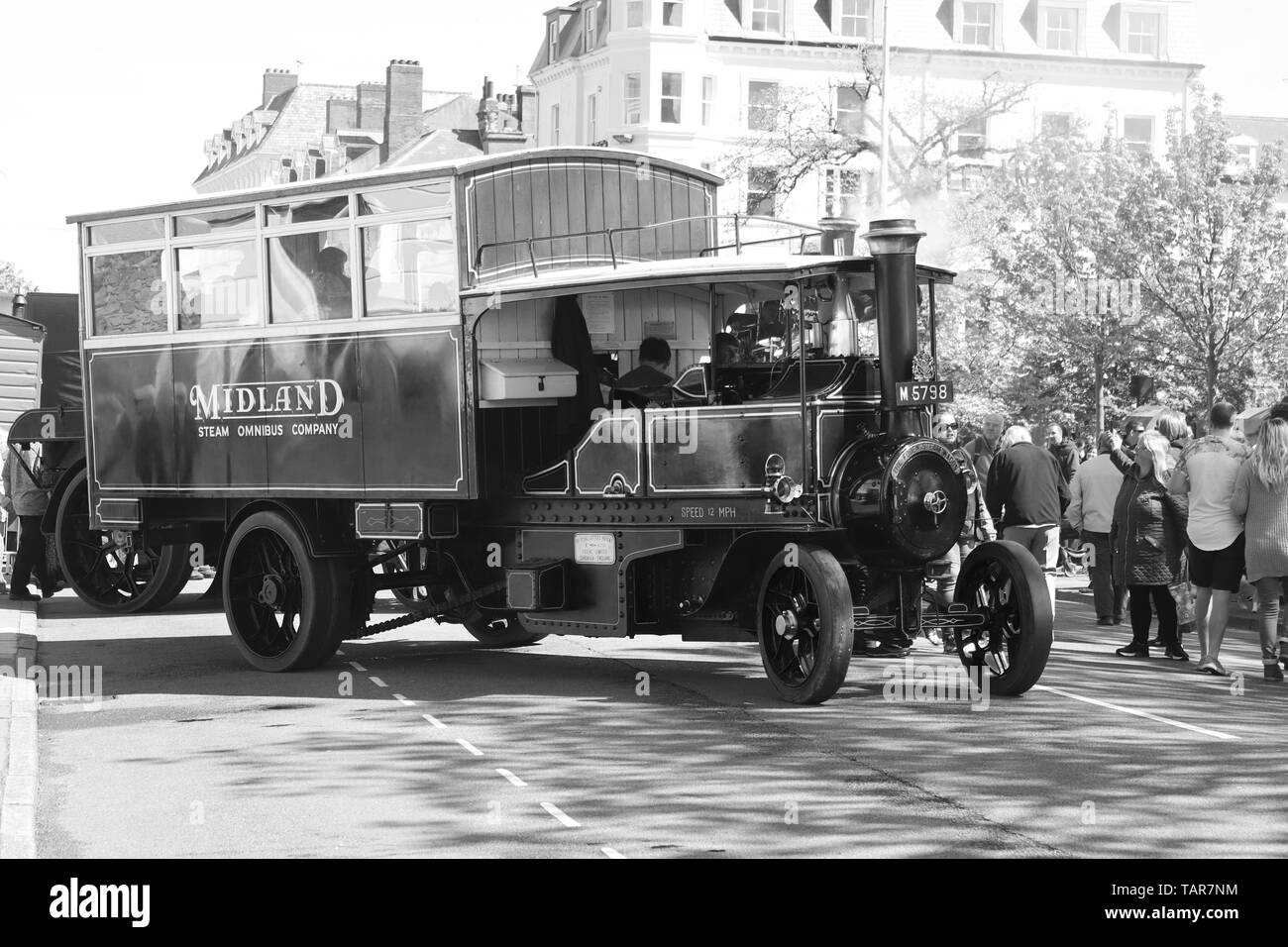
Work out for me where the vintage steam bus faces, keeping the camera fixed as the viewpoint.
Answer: facing the viewer and to the right of the viewer

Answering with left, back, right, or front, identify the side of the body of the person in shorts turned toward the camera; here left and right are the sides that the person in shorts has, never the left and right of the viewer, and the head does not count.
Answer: back

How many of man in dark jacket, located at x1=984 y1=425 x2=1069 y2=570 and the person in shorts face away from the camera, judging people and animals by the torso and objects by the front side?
2

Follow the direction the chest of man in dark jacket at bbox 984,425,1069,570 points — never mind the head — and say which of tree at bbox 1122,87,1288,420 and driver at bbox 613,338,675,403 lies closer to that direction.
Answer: the tree

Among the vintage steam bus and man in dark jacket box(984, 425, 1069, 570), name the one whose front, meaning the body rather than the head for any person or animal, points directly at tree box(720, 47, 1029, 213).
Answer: the man in dark jacket

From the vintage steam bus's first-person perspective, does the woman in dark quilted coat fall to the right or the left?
on its left

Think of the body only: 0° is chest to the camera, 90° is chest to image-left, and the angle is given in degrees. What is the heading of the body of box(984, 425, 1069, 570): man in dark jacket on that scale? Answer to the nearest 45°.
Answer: approximately 180°

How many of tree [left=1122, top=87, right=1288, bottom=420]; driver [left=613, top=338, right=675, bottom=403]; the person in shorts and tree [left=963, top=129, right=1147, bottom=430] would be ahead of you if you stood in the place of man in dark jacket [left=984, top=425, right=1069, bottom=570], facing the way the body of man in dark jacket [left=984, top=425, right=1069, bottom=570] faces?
2

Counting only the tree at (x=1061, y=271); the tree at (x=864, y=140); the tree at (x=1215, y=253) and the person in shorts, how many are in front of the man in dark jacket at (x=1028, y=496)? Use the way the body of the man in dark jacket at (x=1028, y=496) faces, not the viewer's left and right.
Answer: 3

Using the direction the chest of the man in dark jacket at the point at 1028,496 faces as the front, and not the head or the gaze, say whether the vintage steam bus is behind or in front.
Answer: behind

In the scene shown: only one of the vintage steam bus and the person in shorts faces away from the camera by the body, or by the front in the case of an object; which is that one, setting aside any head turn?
the person in shorts

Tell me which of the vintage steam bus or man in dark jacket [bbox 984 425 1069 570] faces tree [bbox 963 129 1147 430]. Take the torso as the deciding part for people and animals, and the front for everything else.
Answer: the man in dark jacket

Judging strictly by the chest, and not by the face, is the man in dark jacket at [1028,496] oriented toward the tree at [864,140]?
yes

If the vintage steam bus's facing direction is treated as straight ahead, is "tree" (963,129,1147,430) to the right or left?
on its left

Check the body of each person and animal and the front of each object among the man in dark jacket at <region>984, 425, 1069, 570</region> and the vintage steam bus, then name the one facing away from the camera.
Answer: the man in dark jacket

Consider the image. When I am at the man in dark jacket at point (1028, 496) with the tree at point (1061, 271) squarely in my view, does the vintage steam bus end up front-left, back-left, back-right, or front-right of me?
back-left

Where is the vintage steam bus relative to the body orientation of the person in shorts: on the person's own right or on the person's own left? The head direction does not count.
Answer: on the person's own left
